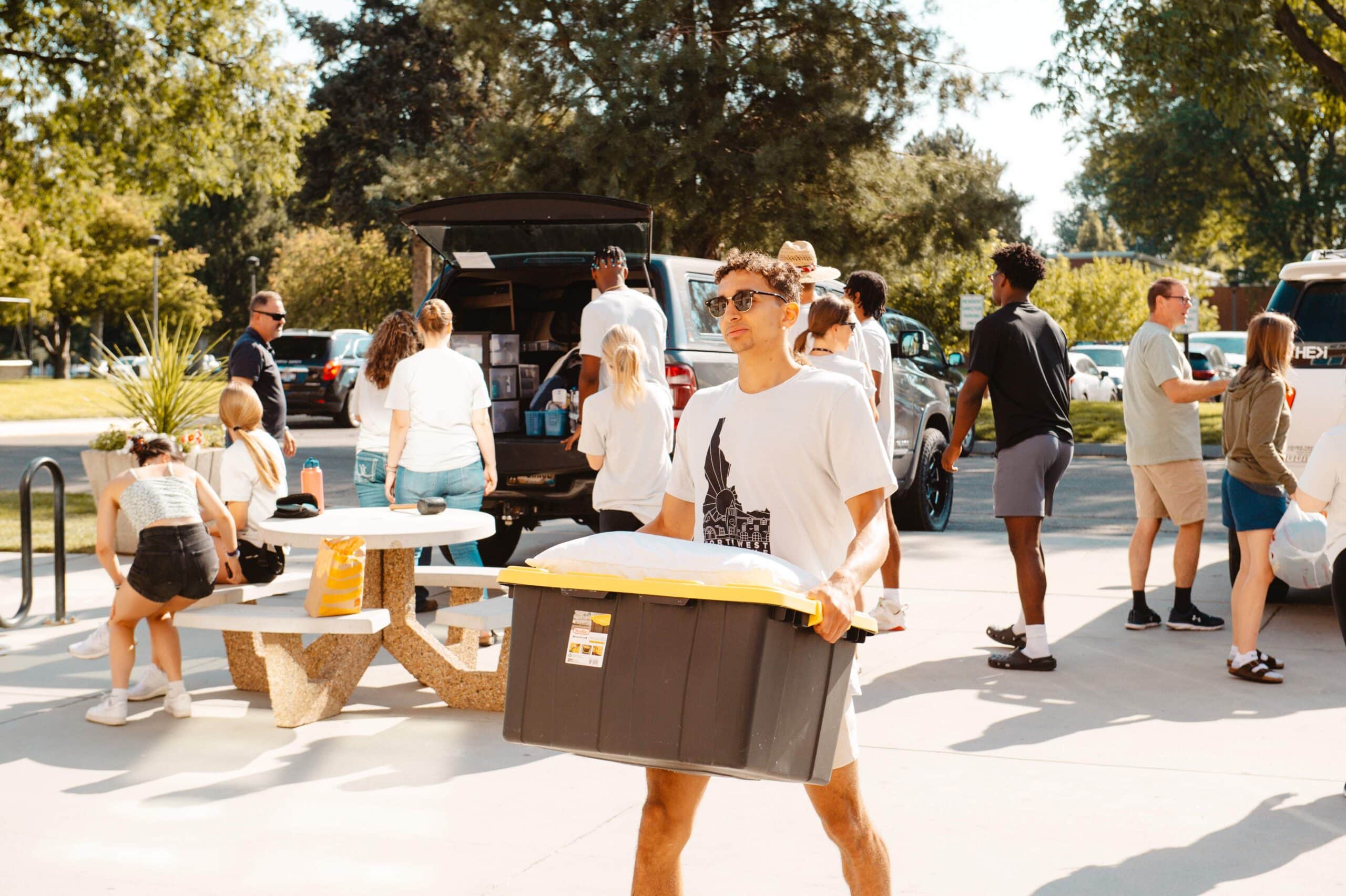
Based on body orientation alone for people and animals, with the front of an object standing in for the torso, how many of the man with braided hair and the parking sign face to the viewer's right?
0

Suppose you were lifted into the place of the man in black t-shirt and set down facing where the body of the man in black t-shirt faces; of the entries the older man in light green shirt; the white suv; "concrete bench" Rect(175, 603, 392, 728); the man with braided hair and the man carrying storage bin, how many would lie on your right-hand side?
2

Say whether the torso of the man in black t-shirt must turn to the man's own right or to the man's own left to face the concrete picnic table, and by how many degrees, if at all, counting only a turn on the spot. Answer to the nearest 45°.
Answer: approximately 90° to the man's own left

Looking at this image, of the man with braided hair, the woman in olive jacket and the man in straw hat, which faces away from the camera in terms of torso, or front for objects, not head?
the man with braided hair

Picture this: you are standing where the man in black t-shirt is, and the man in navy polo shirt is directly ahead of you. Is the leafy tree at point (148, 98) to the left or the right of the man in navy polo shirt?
right

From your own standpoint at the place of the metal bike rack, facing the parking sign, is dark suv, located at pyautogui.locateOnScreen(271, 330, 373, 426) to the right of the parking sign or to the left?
left

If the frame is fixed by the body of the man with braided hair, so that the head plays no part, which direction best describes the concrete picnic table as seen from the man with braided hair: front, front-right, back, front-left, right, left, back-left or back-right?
back-left

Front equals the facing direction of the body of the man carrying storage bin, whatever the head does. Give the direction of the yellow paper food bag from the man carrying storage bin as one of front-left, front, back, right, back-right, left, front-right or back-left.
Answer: right

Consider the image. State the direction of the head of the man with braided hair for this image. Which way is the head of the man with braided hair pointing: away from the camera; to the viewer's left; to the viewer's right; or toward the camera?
away from the camera
